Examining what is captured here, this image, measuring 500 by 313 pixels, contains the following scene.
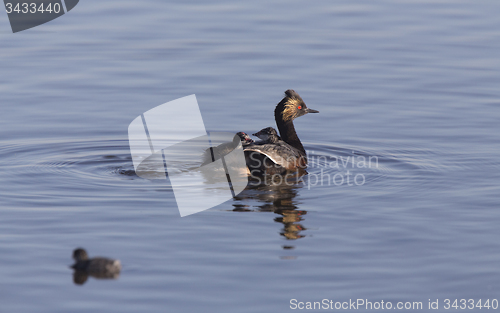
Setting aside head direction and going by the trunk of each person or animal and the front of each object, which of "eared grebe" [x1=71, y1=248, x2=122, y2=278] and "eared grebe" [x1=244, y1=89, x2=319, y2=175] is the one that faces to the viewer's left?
"eared grebe" [x1=71, y1=248, x2=122, y2=278]

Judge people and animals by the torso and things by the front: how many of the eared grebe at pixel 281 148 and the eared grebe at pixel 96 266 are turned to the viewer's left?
1

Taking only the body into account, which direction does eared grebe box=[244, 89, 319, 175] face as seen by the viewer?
to the viewer's right

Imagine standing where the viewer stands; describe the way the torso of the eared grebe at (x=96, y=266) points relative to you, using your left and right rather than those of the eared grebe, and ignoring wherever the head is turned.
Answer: facing to the left of the viewer

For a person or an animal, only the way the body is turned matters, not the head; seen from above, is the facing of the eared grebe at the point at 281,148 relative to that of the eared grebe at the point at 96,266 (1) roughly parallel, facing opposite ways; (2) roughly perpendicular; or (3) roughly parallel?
roughly parallel, facing opposite ways

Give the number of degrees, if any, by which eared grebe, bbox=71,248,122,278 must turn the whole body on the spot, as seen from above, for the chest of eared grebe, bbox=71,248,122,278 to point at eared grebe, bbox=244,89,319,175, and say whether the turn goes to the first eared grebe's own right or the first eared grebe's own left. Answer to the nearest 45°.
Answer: approximately 135° to the first eared grebe's own right

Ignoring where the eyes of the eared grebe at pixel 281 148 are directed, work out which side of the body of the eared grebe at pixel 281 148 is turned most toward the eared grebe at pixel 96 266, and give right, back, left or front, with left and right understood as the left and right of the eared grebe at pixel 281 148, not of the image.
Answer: right

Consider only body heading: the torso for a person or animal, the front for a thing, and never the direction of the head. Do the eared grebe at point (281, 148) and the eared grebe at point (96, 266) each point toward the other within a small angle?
no

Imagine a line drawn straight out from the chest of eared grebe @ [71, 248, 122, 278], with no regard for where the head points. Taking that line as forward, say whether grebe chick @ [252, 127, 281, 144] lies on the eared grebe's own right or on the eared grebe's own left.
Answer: on the eared grebe's own right
